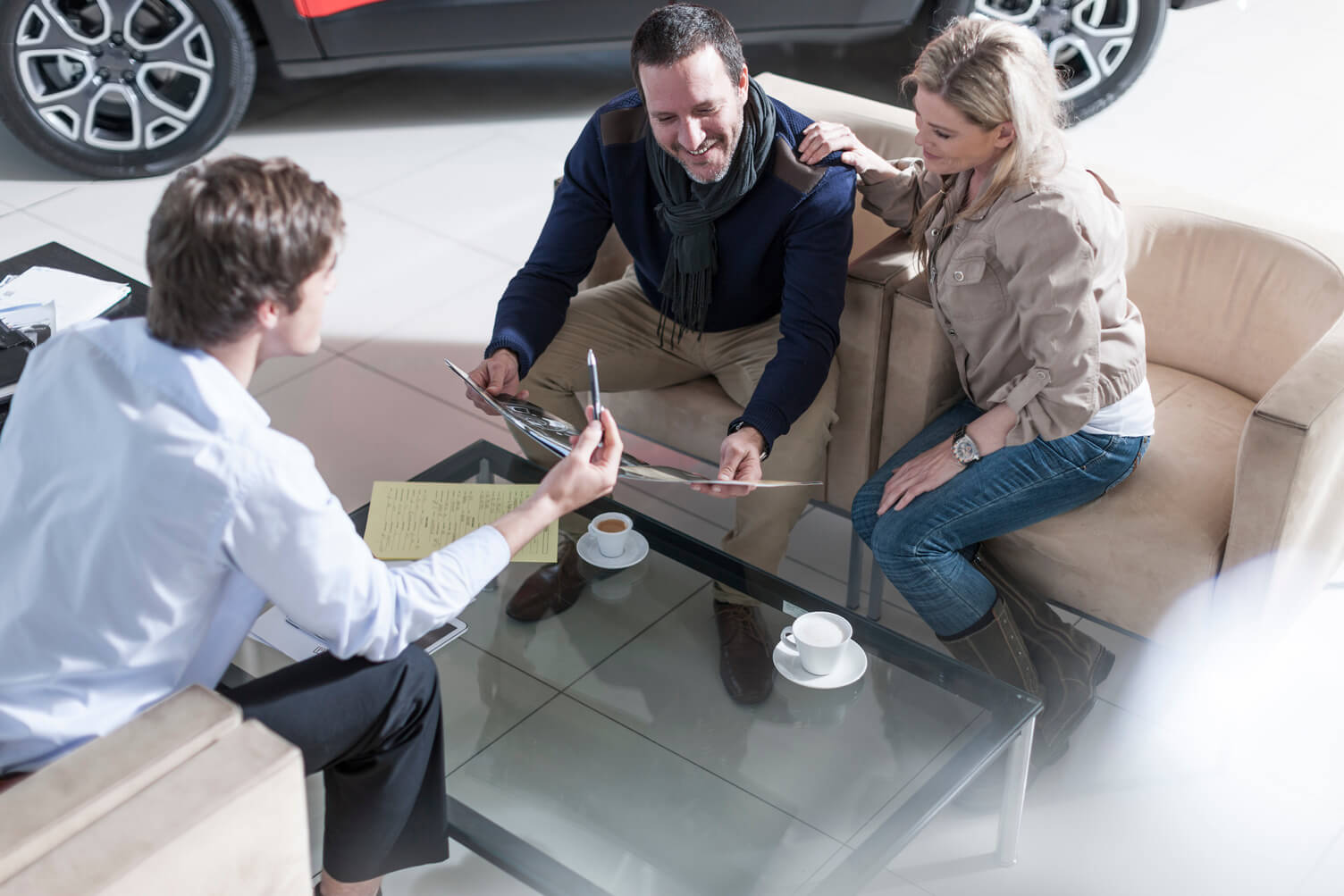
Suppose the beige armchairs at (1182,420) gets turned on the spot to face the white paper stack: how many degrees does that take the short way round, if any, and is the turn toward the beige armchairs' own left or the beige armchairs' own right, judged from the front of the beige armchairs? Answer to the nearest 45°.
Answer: approximately 45° to the beige armchairs' own right

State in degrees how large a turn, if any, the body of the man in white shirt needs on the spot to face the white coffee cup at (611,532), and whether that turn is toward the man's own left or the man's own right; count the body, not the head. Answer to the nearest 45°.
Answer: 0° — they already face it

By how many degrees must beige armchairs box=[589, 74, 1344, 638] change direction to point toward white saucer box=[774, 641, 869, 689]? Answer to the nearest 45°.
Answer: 0° — it already faces it

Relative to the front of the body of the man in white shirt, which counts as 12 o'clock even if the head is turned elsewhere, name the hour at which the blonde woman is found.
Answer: The blonde woman is roughly at 1 o'clock from the man in white shirt.

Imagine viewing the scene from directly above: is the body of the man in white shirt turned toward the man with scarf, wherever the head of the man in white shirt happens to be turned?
yes

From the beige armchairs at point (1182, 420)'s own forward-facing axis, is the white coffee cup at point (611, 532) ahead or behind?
ahead

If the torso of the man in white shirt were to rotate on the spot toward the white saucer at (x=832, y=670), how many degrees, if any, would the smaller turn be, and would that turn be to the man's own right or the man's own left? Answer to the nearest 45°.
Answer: approximately 45° to the man's own right

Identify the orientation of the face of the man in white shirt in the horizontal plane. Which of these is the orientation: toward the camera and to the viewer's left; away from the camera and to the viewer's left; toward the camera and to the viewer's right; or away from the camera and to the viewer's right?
away from the camera and to the viewer's right

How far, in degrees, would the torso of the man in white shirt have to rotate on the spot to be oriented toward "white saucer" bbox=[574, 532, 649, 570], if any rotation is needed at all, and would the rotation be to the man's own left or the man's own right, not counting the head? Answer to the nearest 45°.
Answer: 0° — they already face it

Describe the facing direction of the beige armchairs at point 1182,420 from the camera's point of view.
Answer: facing the viewer and to the left of the viewer

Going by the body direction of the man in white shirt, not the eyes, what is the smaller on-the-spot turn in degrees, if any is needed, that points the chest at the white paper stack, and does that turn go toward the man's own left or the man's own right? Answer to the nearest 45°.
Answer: approximately 45° to the man's own left

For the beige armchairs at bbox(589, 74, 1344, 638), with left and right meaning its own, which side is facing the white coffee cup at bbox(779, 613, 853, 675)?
front

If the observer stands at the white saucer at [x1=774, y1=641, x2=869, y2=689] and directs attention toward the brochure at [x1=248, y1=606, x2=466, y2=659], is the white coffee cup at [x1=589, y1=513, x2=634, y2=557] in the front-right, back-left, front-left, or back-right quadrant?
front-right

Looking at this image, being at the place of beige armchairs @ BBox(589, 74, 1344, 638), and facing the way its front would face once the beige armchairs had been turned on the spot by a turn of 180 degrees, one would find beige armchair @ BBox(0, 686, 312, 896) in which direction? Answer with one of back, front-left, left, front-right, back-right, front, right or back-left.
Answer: back

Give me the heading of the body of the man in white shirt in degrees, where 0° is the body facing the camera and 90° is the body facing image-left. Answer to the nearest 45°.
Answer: approximately 225°

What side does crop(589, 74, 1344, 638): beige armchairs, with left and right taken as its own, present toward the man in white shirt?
front
